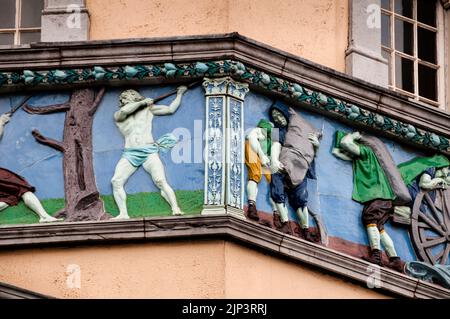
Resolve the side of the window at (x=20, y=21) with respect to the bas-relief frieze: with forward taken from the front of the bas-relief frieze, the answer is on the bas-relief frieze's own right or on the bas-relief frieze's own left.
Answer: on the bas-relief frieze's own right
